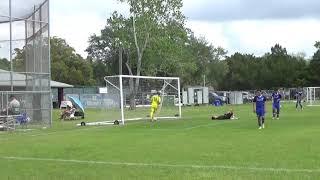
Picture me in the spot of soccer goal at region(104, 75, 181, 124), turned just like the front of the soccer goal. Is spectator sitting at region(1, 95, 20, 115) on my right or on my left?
on my right

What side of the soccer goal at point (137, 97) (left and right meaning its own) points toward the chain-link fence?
right
